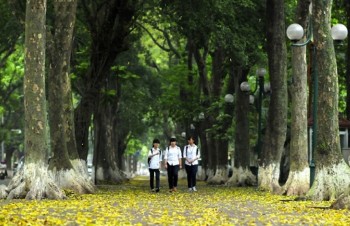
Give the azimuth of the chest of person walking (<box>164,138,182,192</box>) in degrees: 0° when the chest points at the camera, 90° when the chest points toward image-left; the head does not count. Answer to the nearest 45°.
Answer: approximately 0°
